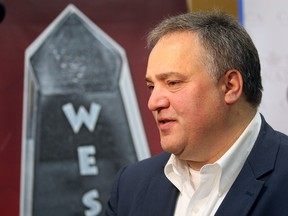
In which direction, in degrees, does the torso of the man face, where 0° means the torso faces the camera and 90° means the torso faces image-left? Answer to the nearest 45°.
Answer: approximately 45°
